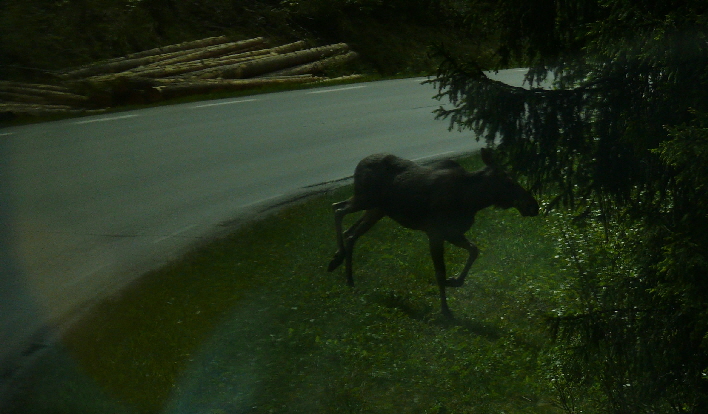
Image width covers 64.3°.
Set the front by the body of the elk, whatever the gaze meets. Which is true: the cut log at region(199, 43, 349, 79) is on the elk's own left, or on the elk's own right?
on the elk's own left

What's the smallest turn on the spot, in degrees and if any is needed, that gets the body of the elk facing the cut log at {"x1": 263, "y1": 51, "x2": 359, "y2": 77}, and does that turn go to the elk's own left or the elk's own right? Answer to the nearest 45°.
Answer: approximately 90° to the elk's own left

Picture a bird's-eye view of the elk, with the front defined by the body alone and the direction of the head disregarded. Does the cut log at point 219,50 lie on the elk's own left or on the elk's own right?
on the elk's own left

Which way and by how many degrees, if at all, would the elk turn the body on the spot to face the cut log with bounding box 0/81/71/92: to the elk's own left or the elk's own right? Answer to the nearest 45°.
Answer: approximately 135° to the elk's own left

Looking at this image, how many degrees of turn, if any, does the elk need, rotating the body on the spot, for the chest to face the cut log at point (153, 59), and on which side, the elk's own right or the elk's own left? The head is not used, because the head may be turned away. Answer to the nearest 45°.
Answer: approximately 135° to the elk's own left

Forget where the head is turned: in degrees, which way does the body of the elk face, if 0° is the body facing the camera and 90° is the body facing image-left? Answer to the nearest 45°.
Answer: approximately 270°
